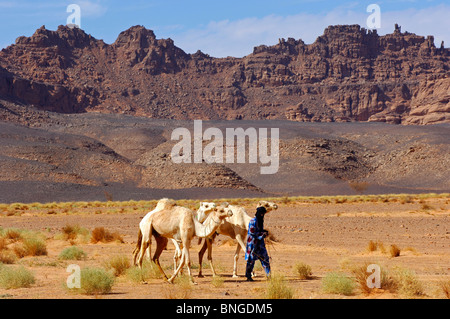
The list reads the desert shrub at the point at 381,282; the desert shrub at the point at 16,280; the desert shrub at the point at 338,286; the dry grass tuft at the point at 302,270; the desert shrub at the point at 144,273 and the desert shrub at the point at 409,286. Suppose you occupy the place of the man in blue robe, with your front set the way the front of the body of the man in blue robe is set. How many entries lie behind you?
2

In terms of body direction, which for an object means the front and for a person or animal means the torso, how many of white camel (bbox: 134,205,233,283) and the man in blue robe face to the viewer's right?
2

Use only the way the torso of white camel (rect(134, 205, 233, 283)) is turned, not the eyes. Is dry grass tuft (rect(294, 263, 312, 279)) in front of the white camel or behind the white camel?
in front

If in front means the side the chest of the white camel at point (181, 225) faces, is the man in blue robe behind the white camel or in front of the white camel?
in front

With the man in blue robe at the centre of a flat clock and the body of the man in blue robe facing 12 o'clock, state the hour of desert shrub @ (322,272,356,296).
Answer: The desert shrub is roughly at 2 o'clock from the man in blue robe.

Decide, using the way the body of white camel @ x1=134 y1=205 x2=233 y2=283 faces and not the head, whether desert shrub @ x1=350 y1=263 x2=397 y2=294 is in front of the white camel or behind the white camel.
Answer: in front

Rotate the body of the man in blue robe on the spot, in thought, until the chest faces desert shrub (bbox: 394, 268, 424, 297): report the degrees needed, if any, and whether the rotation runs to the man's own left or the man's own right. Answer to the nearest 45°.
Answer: approximately 45° to the man's own right

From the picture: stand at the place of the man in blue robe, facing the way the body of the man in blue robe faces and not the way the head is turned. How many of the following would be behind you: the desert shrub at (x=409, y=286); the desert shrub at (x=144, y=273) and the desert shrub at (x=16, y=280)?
2

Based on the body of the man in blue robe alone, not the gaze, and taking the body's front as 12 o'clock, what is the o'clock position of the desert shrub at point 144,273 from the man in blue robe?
The desert shrub is roughly at 6 o'clock from the man in blue robe.

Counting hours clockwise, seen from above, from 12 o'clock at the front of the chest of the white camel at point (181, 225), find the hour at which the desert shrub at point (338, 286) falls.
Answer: The desert shrub is roughly at 1 o'clock from the white camel.

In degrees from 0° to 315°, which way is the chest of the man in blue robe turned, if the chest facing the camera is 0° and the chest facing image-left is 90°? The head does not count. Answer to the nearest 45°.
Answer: approximately 270°

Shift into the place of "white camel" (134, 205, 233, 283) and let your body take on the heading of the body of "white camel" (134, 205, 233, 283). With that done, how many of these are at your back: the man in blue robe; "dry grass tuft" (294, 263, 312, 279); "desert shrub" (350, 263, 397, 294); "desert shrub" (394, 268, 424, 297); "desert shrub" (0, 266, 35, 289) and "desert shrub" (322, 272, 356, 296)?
1

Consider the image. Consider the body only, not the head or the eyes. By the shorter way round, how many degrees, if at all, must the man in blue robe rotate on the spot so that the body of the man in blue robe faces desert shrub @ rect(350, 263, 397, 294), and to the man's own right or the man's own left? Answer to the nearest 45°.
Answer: approximately 45° to the man's own right

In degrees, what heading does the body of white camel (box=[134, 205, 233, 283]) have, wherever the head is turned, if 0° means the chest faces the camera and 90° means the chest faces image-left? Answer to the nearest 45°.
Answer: approximately 270°

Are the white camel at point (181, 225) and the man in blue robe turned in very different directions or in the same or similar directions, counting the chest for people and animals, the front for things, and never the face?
same or similar directions

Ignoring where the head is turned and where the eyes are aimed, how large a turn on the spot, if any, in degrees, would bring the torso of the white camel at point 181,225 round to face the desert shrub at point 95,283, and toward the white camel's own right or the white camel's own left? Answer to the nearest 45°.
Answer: approximately 135° to the white camel's own right
